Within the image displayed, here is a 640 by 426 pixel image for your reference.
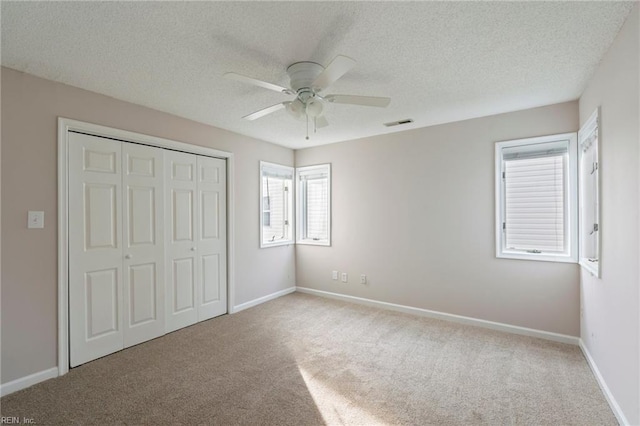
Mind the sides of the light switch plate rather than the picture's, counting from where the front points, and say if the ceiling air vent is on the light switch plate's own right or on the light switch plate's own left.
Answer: on the light switch plate's own left

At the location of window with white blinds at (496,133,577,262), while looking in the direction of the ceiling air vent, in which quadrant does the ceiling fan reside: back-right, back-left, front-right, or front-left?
front-left

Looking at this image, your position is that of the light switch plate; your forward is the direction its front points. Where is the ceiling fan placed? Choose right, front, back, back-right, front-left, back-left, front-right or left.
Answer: front-left

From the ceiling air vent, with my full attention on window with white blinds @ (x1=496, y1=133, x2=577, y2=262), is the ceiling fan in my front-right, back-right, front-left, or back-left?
back-right

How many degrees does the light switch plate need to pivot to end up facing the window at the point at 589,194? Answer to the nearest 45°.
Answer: approximately 45° to its left

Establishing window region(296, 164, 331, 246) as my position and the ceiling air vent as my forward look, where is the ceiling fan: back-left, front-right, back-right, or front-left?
front-right

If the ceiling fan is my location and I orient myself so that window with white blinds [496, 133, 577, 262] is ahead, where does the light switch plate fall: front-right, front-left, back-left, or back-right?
back-left

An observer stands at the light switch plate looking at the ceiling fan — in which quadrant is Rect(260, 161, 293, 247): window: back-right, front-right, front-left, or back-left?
front-left

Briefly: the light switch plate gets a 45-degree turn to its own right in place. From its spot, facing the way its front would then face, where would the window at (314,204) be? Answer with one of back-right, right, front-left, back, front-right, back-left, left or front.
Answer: back-left

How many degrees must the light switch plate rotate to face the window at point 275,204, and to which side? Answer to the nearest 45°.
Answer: approximately 90° to its left

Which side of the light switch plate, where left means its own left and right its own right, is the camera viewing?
front

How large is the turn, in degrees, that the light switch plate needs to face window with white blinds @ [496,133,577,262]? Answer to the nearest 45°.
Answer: approximately 45° to its left

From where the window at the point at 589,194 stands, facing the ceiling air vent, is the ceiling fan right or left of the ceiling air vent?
left

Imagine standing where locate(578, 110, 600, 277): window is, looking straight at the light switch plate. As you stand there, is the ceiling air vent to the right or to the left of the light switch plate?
right
